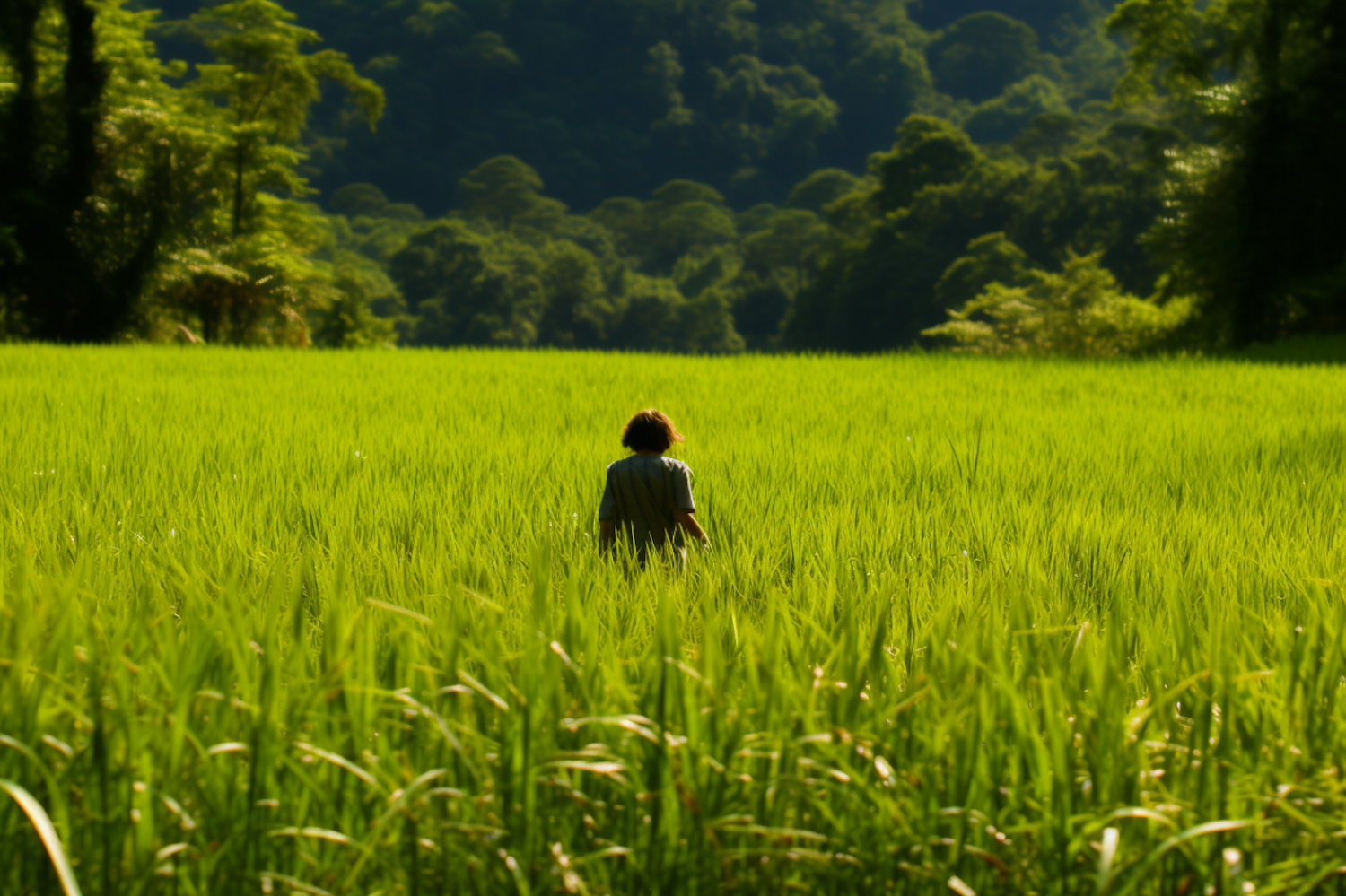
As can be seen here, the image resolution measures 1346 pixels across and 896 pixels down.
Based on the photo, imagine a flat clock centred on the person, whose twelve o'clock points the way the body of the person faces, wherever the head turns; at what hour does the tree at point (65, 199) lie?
The tree is roughly at 11 o'clock from the person.

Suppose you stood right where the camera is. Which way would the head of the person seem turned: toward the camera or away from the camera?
away from the camera

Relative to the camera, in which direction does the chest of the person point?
away from the camera

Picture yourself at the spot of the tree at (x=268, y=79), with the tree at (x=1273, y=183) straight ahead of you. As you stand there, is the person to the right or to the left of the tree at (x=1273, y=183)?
right

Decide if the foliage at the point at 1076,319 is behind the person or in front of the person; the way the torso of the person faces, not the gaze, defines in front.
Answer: in front

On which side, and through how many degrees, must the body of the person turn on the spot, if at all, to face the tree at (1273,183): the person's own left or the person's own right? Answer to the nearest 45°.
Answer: approximately 45° to the person's own right
